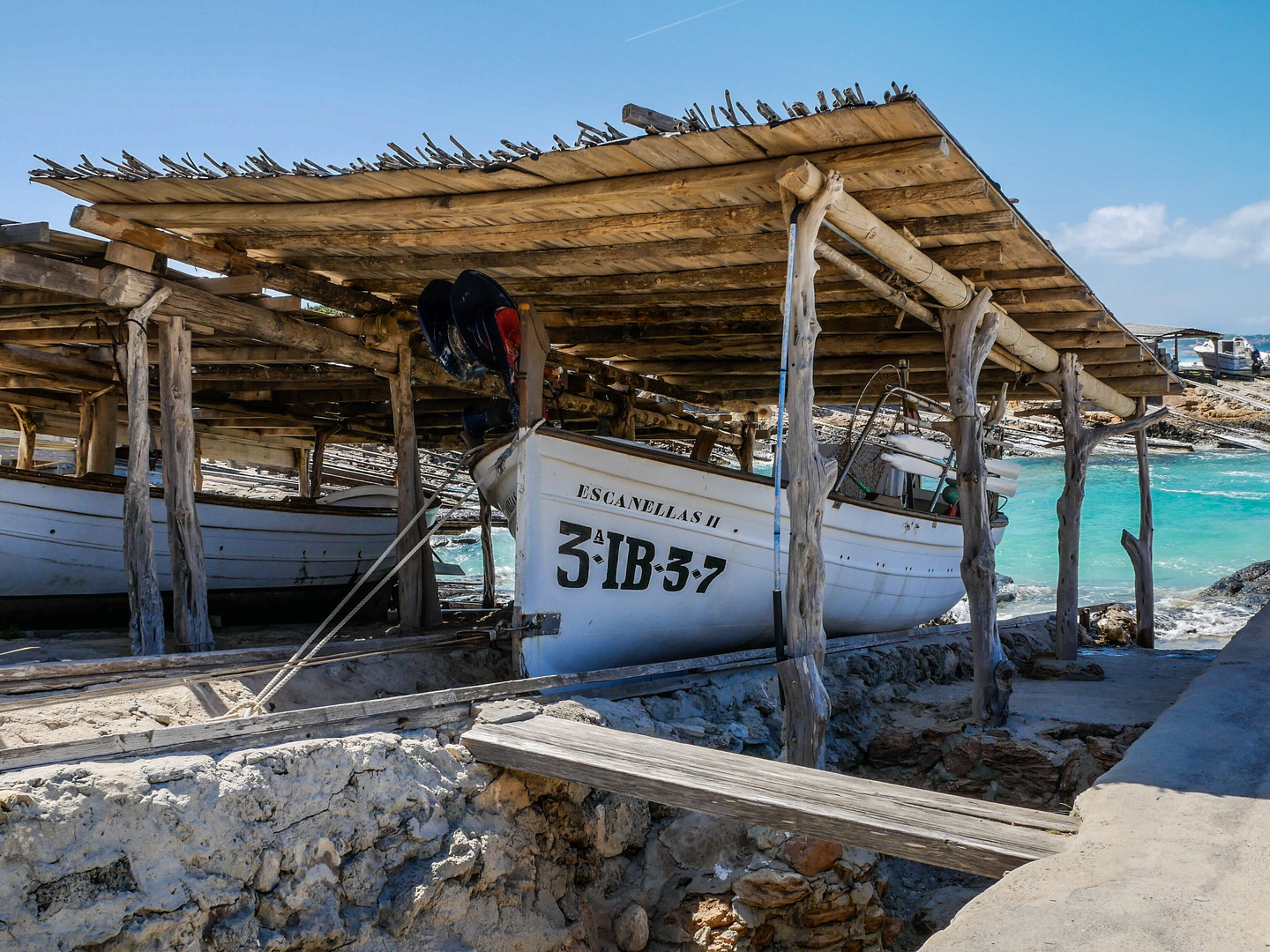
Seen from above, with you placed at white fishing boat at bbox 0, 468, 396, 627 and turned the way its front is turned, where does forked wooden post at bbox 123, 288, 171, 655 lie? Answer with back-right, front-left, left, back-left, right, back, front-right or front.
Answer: left

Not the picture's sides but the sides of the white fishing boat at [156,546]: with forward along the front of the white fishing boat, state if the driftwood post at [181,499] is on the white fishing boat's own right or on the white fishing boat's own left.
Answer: on the white fishing boat's own left

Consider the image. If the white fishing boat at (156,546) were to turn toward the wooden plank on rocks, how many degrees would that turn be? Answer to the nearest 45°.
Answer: approximately 90° to its left

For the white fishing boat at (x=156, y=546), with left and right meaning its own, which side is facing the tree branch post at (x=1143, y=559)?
back

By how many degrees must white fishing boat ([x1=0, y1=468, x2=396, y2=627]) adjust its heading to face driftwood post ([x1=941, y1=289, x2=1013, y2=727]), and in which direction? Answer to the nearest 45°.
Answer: approximately 135° to its left

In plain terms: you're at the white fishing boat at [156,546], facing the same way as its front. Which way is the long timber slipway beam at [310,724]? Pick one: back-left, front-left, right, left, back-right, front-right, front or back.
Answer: left

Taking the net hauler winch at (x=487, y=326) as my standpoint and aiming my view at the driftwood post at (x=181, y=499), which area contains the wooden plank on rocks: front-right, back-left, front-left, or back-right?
back-left

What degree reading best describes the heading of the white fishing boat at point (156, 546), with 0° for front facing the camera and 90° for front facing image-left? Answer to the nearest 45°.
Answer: approximately 90°

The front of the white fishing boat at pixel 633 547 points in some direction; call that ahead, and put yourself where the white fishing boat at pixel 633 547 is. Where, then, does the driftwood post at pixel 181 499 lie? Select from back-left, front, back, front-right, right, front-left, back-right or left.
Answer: front-right

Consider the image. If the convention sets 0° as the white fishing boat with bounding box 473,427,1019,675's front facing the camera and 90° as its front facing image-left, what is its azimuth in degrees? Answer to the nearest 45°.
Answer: approximately 45°

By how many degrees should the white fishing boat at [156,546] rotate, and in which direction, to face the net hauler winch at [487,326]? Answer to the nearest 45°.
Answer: approximately 135° to its left

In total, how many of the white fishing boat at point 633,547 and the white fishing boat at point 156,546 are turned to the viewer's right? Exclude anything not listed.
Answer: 0
